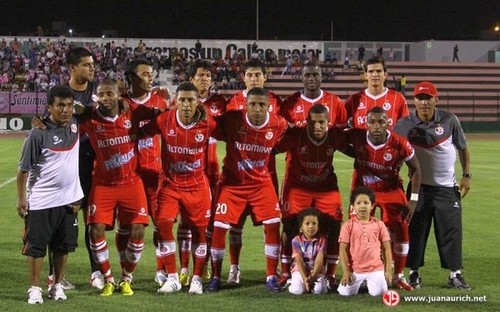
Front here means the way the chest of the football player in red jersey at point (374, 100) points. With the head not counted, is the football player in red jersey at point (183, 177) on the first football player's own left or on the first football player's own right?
on the first football player's own right

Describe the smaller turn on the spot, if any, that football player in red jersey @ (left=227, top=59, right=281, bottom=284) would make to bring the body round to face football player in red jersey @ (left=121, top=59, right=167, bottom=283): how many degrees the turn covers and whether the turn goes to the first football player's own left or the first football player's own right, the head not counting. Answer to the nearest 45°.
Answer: approximately 90° to the first football player's own right

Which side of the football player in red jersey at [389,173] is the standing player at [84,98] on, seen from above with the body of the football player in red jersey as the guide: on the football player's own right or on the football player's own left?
on the football player's own right

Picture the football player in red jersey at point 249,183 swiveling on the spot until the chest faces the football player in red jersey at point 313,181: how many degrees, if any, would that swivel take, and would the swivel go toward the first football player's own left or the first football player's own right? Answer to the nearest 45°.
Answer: approximately 90° to the first football player's own left

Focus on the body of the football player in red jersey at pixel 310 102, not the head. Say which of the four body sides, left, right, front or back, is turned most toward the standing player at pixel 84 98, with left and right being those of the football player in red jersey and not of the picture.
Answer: right

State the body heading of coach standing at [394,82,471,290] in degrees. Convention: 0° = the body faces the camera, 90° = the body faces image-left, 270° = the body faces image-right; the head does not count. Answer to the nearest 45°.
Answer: approximately 0°
